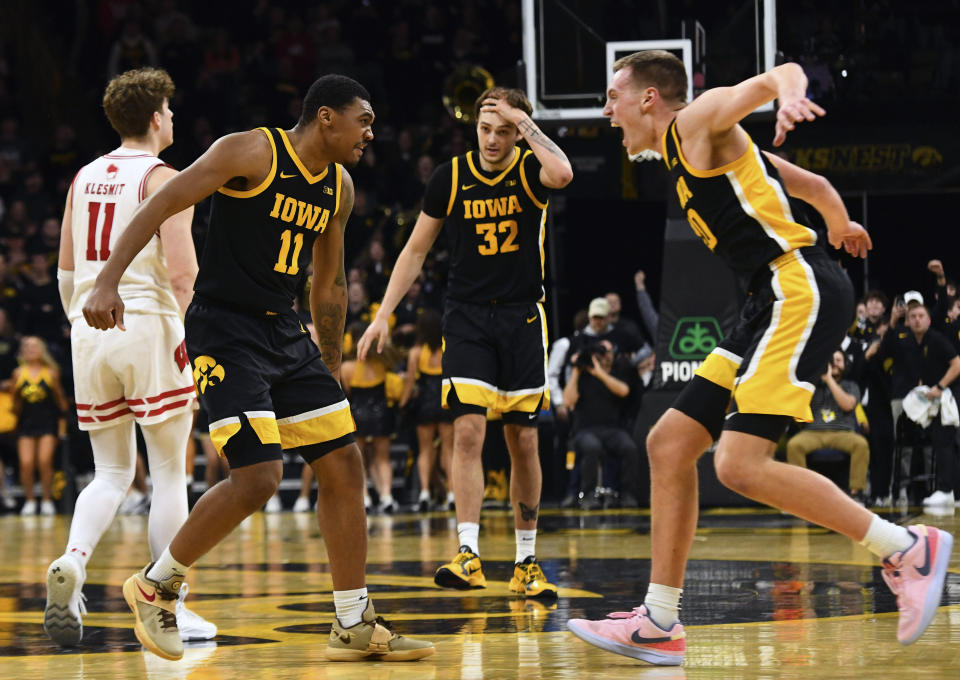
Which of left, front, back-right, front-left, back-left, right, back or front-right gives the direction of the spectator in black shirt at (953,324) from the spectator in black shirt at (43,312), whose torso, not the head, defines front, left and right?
front-left

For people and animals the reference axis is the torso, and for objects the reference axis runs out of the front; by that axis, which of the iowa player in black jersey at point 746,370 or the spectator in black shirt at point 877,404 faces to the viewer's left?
the iowa player in black jersey

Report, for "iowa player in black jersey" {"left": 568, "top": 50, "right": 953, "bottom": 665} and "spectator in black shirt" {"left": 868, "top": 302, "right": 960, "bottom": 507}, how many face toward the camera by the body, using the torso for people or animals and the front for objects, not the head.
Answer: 1

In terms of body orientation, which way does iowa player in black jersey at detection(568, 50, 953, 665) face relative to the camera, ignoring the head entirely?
to the viewer's left

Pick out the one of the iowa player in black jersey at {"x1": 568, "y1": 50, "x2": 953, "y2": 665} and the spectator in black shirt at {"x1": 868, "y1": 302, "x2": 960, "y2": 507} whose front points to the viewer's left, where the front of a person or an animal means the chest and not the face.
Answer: the iowa player in black jersey

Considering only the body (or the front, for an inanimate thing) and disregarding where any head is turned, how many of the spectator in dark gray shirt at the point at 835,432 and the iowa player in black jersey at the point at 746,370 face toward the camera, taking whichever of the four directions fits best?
1

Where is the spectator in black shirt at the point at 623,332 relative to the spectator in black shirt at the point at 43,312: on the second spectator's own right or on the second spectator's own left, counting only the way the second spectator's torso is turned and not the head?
on the second spectator's own left

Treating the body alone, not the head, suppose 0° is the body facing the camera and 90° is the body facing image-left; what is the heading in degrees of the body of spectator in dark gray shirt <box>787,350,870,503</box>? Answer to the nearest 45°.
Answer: approximately 0°

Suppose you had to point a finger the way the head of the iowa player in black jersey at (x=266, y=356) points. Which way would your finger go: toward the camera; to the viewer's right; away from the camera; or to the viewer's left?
to the viewer's right

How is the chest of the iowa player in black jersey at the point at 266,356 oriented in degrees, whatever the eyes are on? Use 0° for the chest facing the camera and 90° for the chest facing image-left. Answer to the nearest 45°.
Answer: approximately 315°

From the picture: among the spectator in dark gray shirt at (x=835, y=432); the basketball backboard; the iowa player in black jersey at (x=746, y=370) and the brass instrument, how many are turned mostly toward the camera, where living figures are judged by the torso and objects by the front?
3

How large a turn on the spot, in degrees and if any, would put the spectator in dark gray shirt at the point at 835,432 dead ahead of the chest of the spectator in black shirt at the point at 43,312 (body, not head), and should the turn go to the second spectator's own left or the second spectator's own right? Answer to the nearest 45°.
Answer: approximately 45° to the second spectator's own left
